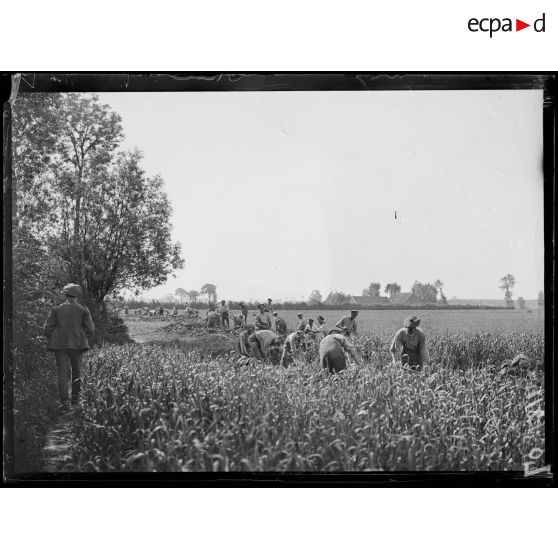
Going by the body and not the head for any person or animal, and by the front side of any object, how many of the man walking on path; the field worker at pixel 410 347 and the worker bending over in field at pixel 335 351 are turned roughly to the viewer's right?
0

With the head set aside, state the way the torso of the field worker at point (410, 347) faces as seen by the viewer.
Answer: toward the camera

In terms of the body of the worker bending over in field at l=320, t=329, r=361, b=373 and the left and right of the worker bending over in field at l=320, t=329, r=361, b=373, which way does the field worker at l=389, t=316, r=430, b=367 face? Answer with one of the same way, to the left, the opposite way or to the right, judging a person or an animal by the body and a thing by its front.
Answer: the opposite way

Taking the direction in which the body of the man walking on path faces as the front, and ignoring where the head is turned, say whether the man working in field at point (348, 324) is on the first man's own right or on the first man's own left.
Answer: on the first man's own right

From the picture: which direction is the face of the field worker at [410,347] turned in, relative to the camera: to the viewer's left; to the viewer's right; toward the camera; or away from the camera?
toward the camera

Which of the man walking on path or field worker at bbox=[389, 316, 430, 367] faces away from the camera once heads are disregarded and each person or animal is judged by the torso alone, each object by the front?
the man walking on path

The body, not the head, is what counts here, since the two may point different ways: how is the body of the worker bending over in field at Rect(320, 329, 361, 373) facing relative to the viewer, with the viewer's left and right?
facing away from the viewer
